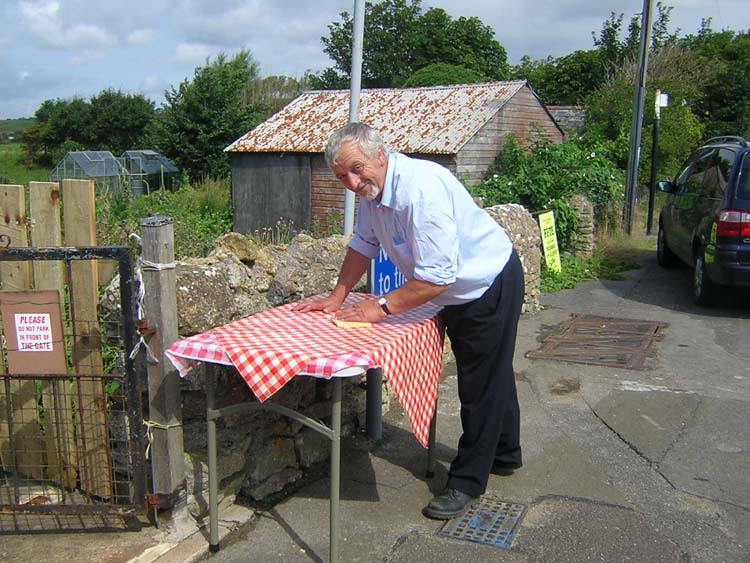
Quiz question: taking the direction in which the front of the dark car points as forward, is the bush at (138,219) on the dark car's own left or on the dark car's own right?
on the dark car's own left

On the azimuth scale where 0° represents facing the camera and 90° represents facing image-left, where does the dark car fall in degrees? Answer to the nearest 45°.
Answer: approximately 135°

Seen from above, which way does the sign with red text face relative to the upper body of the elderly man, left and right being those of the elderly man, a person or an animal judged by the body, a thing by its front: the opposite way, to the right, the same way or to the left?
to the left

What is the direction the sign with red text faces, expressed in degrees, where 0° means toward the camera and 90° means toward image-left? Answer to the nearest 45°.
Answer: approximately 0°

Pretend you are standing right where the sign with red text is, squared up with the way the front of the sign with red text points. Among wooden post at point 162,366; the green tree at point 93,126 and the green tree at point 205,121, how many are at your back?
2

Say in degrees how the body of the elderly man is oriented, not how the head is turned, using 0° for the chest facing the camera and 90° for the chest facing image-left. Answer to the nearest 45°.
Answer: approximately 45°

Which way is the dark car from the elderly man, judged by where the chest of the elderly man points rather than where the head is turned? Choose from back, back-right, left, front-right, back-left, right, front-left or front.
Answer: back

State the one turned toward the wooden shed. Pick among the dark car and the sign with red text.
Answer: the dark car

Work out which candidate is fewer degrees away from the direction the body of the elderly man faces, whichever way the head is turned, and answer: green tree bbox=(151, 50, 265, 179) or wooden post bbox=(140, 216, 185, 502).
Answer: the wooden post

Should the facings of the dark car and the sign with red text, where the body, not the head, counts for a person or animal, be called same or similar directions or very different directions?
very different directions

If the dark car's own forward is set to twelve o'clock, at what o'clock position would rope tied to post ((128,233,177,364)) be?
The rope tied to post is roughly at 8 o'clock from the dark car.

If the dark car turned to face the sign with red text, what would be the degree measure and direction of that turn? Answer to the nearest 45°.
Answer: approximately 90° to its left

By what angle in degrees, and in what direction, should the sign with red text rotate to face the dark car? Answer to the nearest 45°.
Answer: approximately 90° to its left
